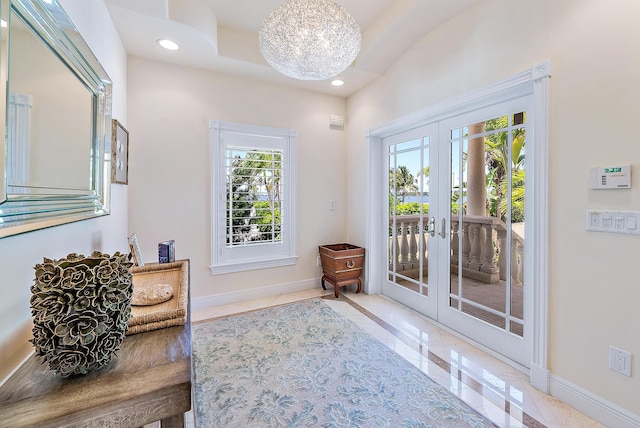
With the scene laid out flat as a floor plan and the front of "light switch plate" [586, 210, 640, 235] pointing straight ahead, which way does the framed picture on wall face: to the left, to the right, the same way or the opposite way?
the opposite way

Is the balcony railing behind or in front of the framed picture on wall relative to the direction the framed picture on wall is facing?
in front

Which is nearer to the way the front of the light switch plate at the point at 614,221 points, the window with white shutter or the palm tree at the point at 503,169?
the window with white shutter

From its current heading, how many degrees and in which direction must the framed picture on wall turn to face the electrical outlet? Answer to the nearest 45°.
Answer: approximately 45° to its right

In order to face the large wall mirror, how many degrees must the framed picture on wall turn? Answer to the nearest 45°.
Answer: approximately 90° to its right

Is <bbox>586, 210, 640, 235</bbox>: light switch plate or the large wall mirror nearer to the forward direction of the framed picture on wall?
the light switch plate

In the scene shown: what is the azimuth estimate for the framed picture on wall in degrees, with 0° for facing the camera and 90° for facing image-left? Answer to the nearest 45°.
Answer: approximately 270°

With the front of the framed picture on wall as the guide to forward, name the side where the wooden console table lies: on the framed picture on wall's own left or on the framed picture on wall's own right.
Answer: on the framed picture on wall's own right

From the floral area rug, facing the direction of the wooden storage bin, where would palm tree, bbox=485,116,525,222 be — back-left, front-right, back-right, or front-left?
front-right

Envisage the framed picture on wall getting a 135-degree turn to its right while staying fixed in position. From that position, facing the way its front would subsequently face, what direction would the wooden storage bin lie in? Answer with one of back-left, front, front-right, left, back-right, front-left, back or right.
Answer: back-left
